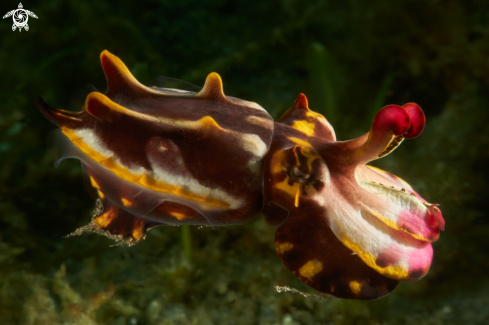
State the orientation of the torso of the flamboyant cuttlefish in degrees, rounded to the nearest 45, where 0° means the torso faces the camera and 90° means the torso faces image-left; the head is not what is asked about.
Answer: approximately 270°
